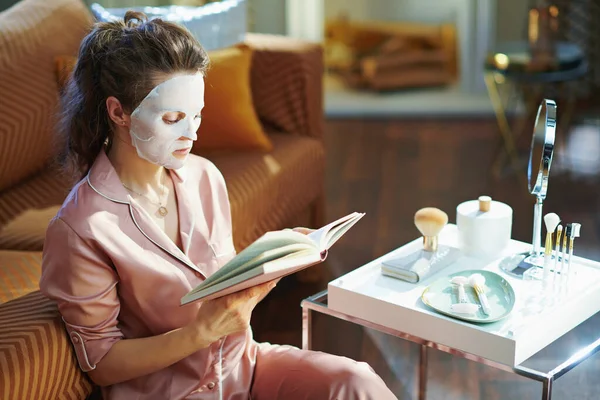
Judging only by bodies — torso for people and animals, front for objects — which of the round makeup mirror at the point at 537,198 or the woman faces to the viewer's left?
the round makeup mirror

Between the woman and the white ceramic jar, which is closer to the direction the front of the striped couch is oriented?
the white ceramic jar

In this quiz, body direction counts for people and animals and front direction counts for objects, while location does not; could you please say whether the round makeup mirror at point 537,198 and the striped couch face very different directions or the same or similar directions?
very different directions

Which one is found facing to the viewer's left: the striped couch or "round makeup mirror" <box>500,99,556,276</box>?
the round makeup mirror

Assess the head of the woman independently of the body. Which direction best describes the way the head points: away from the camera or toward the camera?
toward the camera

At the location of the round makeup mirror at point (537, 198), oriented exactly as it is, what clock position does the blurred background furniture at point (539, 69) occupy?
The blurred background furniture is roughly at 3 o'clock from the round makeup mirror.

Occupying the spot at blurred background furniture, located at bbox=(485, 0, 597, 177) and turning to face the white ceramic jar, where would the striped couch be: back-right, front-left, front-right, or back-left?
front-right

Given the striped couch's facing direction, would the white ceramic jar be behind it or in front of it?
in front

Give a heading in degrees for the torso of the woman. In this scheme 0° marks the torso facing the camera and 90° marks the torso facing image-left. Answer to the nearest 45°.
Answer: approximately 315°

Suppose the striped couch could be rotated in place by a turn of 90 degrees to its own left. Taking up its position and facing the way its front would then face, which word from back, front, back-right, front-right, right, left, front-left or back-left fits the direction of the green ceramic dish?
right

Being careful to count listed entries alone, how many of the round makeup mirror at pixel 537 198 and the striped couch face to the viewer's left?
1

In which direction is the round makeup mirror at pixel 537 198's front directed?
to the viewer's left

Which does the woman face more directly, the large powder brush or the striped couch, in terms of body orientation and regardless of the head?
the large powder brush

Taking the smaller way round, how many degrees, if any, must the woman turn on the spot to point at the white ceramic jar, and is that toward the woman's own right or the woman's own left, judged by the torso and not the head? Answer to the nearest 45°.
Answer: approximately 90° to the woman's own left

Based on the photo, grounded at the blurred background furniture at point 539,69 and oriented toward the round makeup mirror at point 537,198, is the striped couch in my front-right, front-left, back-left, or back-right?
front-right

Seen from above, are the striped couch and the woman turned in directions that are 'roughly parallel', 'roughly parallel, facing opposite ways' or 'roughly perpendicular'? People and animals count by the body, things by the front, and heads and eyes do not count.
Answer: roughly parallel

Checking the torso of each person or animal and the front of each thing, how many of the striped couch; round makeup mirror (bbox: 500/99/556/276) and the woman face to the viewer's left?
1

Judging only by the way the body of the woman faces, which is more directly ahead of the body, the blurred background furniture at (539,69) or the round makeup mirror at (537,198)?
the round makeup mirror

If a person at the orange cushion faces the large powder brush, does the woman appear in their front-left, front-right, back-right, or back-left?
front-right
